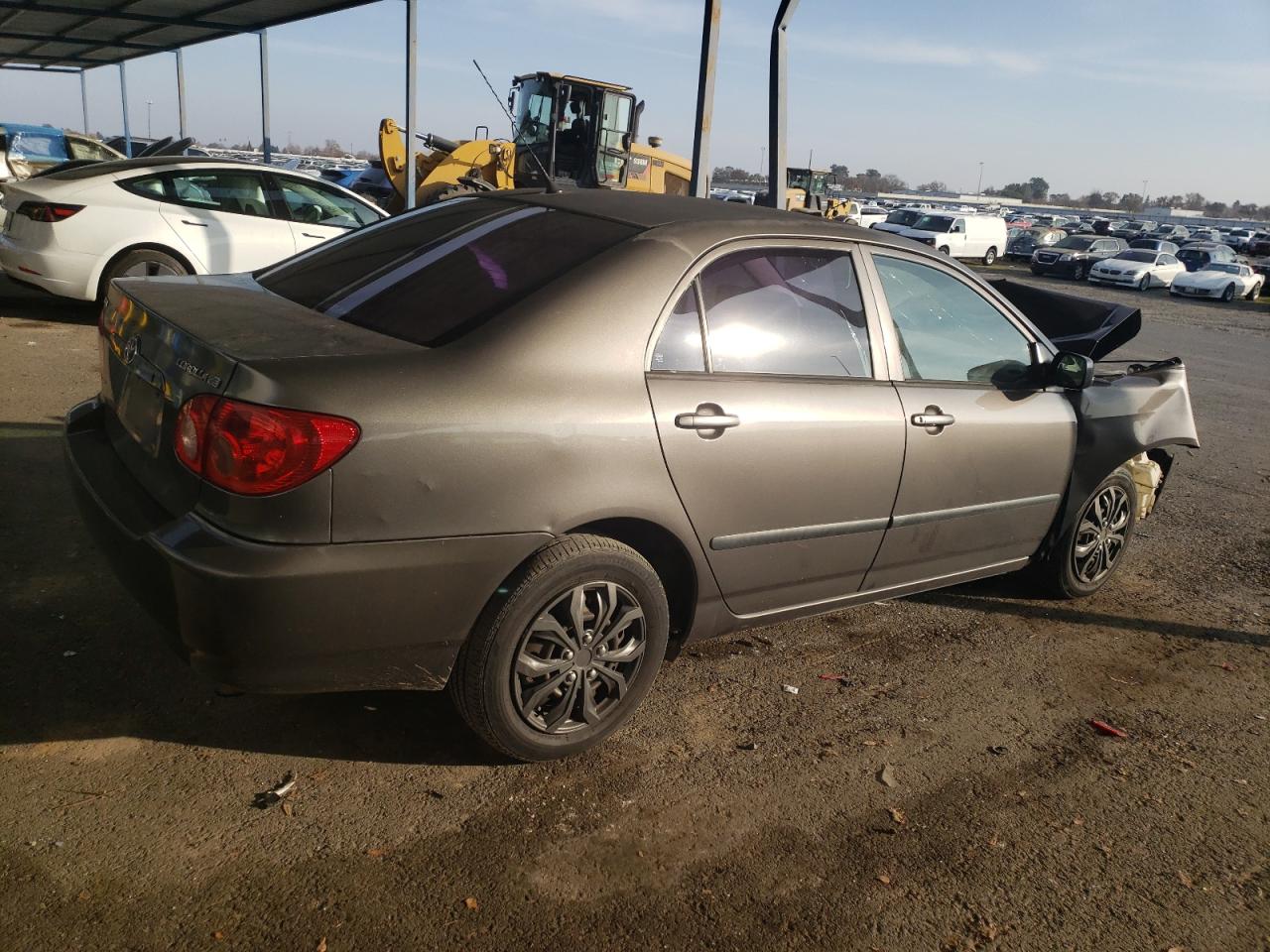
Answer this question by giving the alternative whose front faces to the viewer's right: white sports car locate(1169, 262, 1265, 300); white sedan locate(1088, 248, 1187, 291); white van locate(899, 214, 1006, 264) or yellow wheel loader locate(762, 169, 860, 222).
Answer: the yellow wheel loader

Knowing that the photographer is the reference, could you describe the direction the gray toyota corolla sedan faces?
facing away from the viewer and to the right of the viewer

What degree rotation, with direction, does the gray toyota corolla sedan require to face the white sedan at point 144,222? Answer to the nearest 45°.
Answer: approximately 90° to its left

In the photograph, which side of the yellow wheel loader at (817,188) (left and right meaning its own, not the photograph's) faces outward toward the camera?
right

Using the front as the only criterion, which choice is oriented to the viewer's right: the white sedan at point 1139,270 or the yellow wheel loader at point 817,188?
the yellow wheel loader

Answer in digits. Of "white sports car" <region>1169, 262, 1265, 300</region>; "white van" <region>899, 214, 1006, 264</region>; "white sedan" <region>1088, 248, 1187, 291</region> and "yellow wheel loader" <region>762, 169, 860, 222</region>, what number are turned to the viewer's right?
1

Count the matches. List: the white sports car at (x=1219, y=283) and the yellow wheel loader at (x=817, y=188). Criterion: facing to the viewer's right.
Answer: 1

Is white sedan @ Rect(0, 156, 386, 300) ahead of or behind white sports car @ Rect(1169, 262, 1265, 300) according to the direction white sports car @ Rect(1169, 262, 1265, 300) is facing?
ahead

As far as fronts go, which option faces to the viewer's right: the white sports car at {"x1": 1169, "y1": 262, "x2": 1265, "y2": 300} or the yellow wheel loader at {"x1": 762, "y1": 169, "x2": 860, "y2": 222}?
the yellow wheel loader

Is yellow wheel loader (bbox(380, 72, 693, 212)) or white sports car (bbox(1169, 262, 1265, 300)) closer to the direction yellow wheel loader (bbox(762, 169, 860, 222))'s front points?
the white sports car

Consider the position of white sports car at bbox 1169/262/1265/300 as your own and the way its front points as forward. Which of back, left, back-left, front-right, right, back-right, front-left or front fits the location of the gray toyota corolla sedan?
front-left

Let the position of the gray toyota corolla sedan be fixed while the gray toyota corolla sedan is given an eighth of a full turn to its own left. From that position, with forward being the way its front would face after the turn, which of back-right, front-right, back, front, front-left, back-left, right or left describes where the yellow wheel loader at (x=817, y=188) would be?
front

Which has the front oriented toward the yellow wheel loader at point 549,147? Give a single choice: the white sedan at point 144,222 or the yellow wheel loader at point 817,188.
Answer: the white sedan

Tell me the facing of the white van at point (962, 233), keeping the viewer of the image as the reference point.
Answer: facing the viewer and to the left of the viewer

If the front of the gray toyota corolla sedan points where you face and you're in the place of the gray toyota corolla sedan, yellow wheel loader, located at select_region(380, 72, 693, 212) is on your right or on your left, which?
on your left

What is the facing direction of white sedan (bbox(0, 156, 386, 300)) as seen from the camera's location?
facing away from the viewer and to the right of the viewer

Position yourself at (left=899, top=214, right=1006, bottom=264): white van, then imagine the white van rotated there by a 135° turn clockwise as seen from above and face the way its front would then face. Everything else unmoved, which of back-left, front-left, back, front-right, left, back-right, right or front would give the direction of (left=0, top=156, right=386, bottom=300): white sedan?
back

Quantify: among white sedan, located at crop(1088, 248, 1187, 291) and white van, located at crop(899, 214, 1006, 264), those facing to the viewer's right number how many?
0

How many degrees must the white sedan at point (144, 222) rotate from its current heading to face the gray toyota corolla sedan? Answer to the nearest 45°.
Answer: approximately 135° to its right
